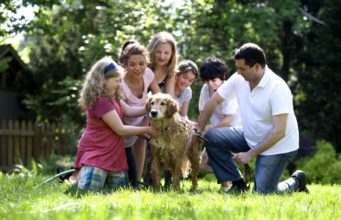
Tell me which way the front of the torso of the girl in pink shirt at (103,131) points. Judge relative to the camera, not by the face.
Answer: to the viewer's right

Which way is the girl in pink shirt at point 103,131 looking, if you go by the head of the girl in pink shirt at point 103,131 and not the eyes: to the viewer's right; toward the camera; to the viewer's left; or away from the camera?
to the viewer's right

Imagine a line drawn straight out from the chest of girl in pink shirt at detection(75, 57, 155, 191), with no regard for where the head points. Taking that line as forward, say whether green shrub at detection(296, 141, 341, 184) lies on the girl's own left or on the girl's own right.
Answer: on the girl's own left

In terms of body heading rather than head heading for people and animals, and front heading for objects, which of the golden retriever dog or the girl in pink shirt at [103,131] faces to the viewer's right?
the girl in pink shirt

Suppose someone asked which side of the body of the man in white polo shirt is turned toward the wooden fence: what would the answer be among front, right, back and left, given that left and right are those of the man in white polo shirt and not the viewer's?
right

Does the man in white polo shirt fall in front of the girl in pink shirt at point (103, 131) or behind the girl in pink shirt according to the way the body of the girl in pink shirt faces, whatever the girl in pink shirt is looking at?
in front

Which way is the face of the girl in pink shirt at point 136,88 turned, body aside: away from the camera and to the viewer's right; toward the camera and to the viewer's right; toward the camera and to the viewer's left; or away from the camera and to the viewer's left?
toward the camera and to the viewer's right

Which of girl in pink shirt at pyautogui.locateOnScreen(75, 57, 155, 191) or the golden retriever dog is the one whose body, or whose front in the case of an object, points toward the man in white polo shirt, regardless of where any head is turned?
the girl in pink shirt

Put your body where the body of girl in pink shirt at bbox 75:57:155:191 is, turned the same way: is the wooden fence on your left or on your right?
on your left

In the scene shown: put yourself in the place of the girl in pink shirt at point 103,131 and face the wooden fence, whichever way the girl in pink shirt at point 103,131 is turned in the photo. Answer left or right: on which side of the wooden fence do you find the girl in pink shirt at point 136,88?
right

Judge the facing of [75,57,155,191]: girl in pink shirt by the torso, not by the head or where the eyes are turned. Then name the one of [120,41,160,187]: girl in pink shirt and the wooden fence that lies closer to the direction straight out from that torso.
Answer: the girl in pink shirt

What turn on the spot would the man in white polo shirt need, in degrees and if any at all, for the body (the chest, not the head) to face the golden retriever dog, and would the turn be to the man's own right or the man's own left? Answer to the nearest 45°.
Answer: approximately 45° to the man's own right

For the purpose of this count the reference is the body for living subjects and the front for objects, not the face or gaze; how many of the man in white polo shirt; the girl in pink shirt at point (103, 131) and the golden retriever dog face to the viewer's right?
1

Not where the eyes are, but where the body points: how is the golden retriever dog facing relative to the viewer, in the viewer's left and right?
facing the viewer and to the left of the viewer

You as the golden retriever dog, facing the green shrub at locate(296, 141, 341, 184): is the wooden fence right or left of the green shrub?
left

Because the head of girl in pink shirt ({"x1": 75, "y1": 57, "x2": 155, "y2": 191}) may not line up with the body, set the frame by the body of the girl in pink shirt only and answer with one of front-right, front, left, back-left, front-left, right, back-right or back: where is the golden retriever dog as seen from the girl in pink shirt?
front

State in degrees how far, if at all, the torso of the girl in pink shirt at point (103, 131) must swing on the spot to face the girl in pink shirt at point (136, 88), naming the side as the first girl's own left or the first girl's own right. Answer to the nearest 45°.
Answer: approximately 45° to the first girl's own left
